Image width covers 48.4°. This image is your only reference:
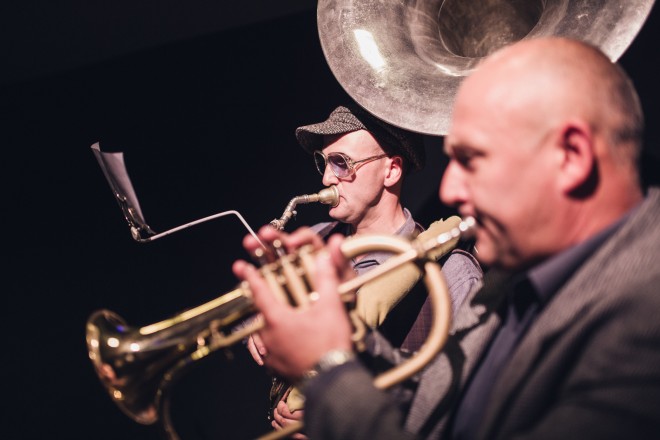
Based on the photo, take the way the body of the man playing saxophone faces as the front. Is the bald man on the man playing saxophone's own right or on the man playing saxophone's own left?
on the man playing saxophone's own left

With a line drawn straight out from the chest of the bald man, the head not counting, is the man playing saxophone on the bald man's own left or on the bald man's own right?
on the bald man's own right

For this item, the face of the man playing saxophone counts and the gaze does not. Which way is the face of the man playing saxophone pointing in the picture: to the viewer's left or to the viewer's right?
to the viewer's left

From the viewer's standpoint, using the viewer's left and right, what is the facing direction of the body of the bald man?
facing to the left of the viewer

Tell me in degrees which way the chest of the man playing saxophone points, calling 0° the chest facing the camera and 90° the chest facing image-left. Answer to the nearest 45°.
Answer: approximately 45°
